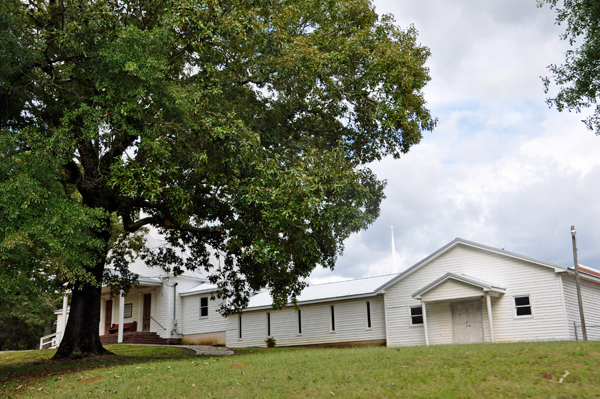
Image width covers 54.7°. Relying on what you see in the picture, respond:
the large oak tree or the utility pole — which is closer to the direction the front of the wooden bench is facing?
the large oak tree

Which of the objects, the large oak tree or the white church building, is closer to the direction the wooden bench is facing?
the large oak tree

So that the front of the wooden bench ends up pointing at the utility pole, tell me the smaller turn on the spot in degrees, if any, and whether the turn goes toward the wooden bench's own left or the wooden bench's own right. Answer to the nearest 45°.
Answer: approximately 45° to the wooden bench's own left

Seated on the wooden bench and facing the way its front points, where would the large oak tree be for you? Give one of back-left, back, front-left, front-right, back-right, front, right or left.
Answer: front

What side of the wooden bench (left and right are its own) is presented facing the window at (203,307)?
left

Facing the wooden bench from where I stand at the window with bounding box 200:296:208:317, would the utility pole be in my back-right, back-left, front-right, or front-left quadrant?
back-left

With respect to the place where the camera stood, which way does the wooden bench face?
facing the viewer

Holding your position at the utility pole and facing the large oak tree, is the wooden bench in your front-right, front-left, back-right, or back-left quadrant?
front-right
